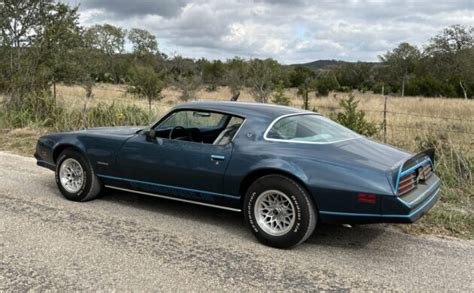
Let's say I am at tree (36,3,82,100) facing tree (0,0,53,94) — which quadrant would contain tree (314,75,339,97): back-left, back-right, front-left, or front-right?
back-right

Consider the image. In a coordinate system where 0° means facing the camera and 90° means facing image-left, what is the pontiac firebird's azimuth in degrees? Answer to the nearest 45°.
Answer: approximately 135°

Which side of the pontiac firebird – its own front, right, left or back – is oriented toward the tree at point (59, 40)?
front

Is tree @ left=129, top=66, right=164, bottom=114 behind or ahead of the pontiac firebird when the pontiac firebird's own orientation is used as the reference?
ahead

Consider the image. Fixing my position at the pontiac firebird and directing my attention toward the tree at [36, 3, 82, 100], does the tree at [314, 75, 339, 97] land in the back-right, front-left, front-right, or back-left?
front-right

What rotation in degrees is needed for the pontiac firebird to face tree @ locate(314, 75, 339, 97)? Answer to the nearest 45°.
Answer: approximately 45° to its right

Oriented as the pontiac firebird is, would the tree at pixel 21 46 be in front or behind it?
in front
